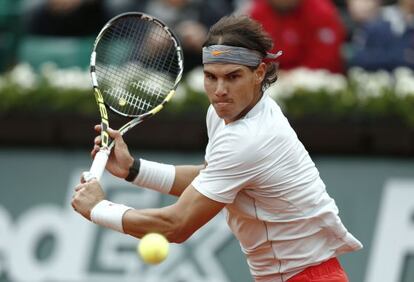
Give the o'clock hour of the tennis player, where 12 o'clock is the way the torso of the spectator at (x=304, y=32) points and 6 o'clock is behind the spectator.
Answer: The tennis player is roughly at 12 o'clock from the spectator.

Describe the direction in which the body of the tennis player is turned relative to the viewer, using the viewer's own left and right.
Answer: facing to the left of the viewer

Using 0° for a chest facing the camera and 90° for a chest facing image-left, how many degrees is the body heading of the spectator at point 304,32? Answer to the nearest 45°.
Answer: approximately 0°

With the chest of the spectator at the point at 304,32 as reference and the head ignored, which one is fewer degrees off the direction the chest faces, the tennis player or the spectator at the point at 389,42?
the tennis player

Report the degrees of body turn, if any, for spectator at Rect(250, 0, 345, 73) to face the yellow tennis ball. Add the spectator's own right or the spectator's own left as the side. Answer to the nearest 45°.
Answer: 0° — they already face it

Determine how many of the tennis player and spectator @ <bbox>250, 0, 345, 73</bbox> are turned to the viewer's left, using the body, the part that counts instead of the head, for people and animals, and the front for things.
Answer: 1
